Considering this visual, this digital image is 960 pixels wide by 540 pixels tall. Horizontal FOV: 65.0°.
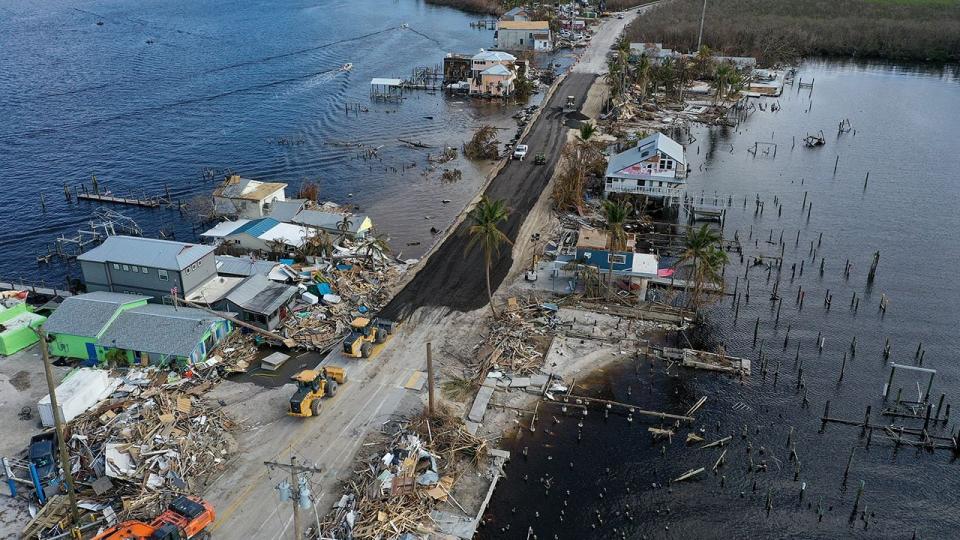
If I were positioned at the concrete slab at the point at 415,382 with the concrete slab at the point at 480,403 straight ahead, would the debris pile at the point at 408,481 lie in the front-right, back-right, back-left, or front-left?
front-right

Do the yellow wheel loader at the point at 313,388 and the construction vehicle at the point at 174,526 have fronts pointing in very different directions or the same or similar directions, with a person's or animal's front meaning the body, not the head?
very different directions

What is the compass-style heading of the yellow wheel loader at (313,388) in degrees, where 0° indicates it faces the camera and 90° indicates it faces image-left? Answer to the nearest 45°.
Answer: approximately 225°

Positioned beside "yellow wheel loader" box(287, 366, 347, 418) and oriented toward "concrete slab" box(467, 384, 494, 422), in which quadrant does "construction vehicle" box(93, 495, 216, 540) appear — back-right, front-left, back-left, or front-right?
back-right

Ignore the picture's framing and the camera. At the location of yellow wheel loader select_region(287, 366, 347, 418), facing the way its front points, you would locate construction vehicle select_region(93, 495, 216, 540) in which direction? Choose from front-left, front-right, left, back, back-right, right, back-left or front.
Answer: back

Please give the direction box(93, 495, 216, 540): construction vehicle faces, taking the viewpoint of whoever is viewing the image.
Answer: facing the viewer and to the left of the viewer

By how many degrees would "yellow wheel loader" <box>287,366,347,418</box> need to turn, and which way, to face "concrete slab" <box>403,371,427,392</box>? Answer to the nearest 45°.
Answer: approximately 45° to its right

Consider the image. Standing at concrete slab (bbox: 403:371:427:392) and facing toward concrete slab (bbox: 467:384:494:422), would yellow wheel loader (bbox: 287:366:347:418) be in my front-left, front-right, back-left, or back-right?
back-right
